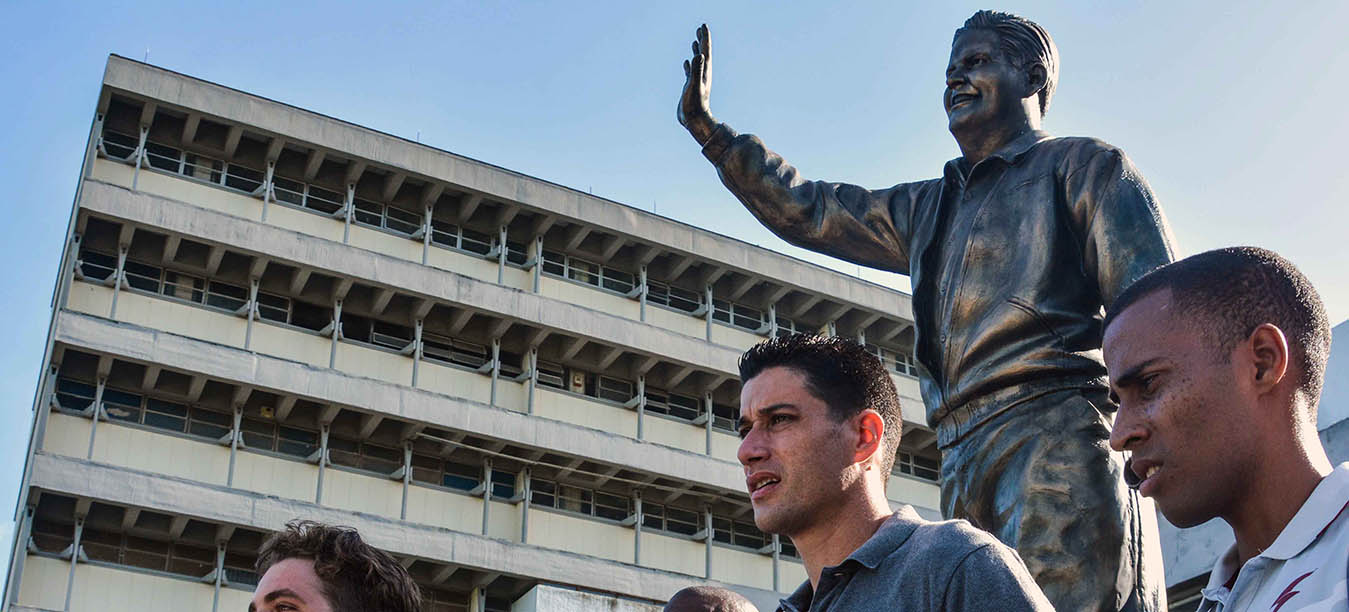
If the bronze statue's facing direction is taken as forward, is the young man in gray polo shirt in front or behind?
in front

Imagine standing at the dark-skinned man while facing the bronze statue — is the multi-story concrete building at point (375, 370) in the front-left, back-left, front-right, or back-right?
front-left

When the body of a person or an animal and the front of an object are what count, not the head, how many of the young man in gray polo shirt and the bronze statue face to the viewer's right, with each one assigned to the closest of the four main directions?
0

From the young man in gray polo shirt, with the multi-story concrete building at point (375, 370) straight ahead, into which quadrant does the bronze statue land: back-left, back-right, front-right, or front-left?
front-right

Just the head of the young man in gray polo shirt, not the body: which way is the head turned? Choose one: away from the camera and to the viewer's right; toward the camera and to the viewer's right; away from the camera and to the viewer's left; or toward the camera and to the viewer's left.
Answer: toward the camera and to the viewer's left

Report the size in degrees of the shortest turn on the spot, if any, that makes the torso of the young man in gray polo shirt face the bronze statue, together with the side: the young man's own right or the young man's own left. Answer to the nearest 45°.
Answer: approximately 180°

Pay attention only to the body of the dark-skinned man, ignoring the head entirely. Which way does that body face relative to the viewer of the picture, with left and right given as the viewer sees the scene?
facing to the left of the viewer

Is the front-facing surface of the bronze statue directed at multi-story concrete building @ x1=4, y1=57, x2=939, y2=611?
no

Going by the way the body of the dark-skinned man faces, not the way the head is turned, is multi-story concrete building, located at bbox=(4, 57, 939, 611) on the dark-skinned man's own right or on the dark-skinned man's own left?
on the dark-skinned man's own right

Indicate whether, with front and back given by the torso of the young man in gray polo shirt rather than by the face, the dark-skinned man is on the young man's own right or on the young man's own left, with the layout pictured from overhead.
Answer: on the young man's own left

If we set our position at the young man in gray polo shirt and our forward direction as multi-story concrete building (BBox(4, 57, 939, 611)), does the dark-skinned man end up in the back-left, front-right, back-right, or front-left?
back-right

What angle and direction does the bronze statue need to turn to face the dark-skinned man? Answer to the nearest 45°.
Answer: approximately 45° to its left

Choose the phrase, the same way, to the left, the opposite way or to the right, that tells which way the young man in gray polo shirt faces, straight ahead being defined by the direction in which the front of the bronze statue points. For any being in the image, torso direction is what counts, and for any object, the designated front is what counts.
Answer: the same way

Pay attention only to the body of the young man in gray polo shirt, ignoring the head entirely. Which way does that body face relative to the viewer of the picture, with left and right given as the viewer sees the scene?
facing the viewer and to the left of the viewer

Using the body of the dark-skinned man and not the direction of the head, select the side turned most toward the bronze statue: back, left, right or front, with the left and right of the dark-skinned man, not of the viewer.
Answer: right
